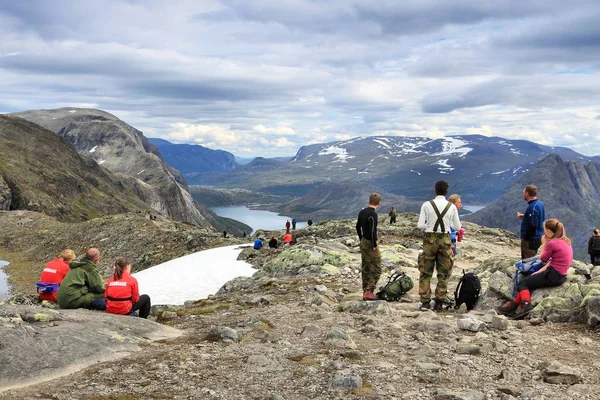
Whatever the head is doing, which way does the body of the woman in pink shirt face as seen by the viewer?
to the viewer's left

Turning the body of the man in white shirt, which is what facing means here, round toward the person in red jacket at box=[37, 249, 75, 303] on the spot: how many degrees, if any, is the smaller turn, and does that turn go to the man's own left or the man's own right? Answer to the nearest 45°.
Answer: approximately 90° to the man's own left

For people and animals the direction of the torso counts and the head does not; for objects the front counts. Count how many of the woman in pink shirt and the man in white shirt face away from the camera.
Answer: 1

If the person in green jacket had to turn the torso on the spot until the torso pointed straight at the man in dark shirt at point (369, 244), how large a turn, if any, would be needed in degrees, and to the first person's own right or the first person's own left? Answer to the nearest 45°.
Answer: approximately 45° to the first person's own right

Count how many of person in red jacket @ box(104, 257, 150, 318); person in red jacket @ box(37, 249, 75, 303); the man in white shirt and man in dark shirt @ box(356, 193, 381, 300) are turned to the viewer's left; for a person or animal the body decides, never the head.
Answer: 0

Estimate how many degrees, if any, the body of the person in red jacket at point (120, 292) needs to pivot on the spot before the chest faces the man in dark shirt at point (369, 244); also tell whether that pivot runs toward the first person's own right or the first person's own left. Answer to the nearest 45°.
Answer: approximately 45° to the first person's own right

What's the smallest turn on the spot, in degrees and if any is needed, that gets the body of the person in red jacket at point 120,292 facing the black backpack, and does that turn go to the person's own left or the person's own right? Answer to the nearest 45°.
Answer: approximately 45° to the person's own right

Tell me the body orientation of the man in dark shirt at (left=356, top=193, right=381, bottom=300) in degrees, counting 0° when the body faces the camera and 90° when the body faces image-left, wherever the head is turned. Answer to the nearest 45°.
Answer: approximately 225°

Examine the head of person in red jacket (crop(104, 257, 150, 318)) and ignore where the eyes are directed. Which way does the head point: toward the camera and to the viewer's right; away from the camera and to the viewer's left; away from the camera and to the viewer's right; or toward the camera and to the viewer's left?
away from the camera and to the viewer's right

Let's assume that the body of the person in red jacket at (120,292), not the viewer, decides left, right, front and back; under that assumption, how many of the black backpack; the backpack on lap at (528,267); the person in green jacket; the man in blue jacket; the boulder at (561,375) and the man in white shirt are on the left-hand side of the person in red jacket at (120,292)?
1

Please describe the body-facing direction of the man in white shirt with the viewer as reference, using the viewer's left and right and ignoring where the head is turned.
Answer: facing away from the viewer

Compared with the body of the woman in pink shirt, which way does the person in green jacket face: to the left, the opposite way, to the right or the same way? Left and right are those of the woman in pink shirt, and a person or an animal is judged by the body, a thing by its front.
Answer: to the right

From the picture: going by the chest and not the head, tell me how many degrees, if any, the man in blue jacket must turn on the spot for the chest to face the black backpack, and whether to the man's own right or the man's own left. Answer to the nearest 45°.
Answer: approximately 90° to the man's own left

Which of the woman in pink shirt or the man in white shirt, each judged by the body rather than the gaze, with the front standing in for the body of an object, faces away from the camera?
the man in white shirt
